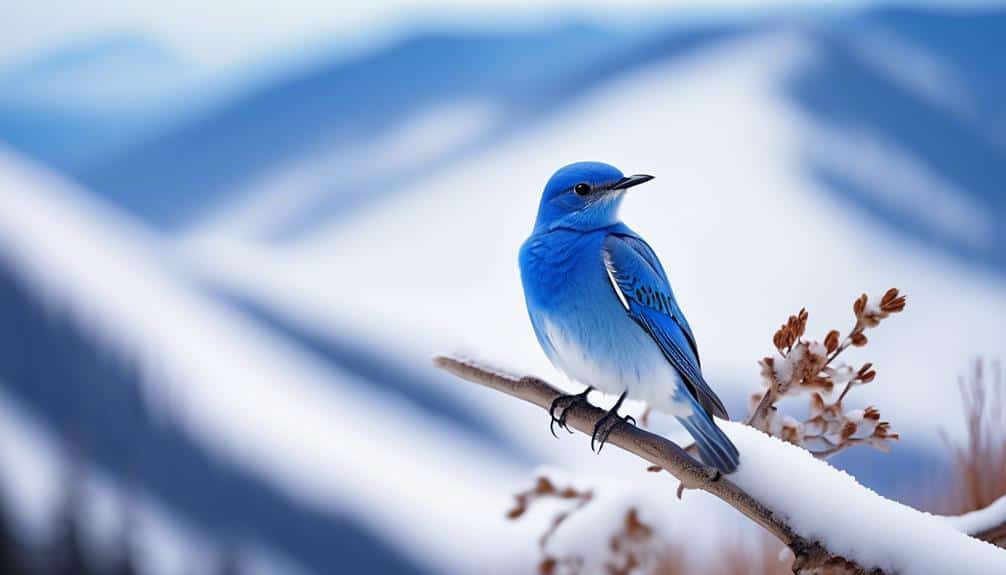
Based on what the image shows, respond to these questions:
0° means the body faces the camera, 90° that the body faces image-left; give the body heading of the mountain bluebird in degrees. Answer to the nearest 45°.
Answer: approximately 45°
